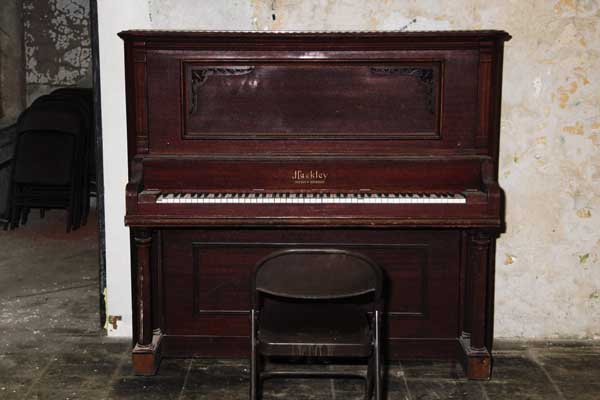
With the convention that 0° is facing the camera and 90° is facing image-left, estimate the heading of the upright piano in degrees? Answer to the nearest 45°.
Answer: approximately 0°
